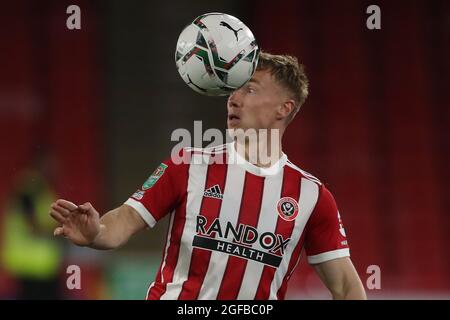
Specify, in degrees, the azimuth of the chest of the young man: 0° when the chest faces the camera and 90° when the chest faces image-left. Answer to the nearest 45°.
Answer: approximately 0°

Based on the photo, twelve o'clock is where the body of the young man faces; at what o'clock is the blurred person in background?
The blurred person in background is roughly at 5 o'clock from the young man.
